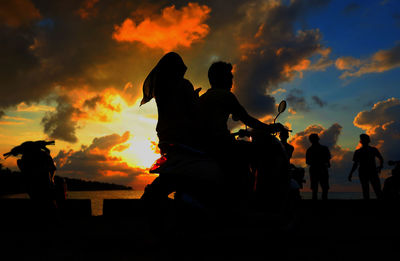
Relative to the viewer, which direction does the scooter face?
to the viewer's right

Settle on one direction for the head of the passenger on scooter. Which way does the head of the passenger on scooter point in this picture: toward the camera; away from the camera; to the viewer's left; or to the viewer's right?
to the viewer's right

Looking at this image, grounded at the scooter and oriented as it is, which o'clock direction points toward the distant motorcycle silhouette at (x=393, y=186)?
The distant motorcycle silhouette is roughly at 10 o'clock from the scooter.

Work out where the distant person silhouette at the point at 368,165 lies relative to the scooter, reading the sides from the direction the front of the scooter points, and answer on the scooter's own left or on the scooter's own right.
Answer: on the scooter's own left

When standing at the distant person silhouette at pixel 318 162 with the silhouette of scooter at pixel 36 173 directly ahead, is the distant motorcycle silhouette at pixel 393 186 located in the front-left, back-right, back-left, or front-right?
back-left
